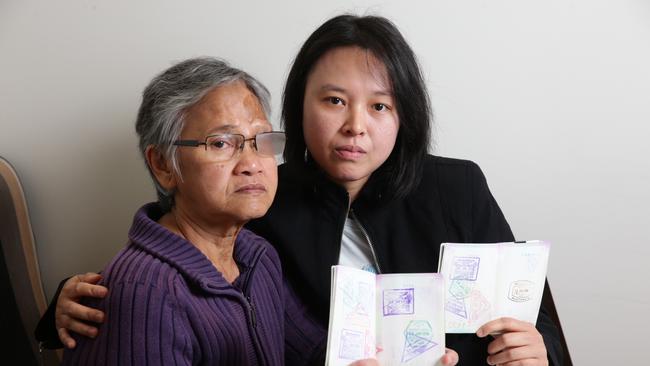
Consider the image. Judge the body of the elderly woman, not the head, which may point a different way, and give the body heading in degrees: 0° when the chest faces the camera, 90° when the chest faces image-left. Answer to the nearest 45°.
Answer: approximately 315°

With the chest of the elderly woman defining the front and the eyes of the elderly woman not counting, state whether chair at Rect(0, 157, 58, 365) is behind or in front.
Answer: behind
